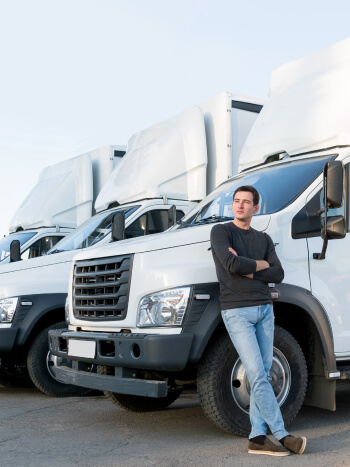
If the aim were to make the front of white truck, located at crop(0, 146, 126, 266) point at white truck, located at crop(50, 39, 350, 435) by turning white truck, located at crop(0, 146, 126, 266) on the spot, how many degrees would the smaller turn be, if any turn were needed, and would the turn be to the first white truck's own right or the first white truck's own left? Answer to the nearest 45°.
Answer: approximately 45° to the first white truck's own left

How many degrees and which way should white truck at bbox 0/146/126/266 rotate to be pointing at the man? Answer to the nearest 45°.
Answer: approximately 45° to its left

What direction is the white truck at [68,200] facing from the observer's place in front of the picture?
facing the viewer and to the left of the viewer

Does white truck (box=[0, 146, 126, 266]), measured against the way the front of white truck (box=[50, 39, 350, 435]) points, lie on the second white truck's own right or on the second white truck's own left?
on the second white truck's own right
